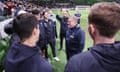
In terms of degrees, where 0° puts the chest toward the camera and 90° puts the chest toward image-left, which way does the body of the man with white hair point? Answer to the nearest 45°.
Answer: approximately 45°
